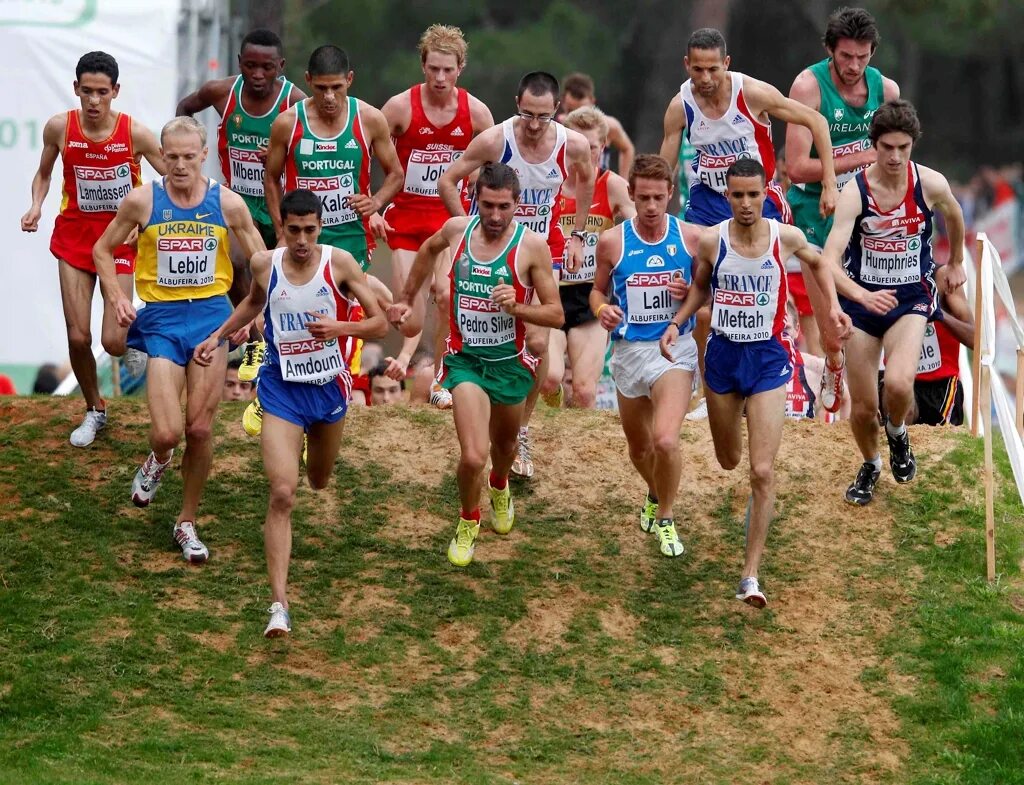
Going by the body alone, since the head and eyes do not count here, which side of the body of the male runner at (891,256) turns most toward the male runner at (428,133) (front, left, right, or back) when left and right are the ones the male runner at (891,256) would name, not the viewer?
right

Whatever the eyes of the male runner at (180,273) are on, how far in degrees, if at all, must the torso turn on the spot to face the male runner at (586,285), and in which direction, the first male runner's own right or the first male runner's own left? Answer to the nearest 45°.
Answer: approximately 135° to the first male runner's own left

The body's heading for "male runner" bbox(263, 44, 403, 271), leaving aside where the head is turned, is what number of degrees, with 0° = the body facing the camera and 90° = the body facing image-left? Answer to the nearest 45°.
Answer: approximately 0°

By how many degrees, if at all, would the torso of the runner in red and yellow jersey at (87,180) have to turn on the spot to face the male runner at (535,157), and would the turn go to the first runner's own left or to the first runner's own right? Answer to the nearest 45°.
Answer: approximately 90° to the first runner's own left

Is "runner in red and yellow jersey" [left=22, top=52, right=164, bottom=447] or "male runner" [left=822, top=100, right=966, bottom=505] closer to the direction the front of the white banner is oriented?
the runner in red and yellow jersey

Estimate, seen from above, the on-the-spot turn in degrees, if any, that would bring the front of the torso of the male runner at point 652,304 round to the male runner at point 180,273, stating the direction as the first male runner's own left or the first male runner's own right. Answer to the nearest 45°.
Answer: approximately 90° to the first male runner's own right

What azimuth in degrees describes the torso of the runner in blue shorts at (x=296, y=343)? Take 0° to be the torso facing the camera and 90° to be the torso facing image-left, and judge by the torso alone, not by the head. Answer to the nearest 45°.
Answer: approximately 0°
